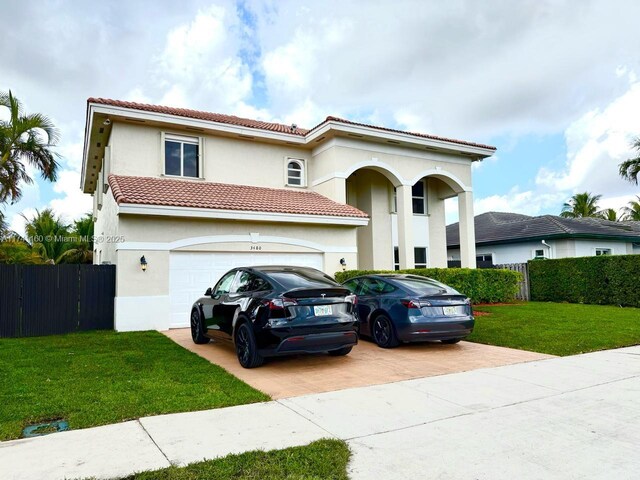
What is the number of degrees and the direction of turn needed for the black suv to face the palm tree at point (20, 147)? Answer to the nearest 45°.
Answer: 0° — it already faces it

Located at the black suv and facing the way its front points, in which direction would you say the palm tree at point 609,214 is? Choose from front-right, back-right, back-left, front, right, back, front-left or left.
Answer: right

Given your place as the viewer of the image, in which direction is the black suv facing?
facing away from the viewer and to the left of the viewer

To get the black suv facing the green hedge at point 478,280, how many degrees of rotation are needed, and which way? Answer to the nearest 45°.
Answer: approximately 90° to its right

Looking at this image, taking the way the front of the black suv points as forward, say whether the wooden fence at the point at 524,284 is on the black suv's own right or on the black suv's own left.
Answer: on the black suv's own right

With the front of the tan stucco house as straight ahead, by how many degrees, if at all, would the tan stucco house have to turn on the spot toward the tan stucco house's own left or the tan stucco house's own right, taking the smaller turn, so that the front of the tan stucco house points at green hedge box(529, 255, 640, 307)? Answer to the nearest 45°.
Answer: approximately 45° to the tan stucco house's own left

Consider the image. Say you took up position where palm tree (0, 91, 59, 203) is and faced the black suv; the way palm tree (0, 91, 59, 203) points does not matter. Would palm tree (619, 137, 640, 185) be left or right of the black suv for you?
left

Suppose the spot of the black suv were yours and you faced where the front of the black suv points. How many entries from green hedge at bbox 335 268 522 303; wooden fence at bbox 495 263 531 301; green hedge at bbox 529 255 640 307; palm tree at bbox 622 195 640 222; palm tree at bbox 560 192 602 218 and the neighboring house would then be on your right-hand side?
6

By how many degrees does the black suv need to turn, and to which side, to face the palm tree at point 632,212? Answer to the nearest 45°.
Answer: approximately 90° to its right

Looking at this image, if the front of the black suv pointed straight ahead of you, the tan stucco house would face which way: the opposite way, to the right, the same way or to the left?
the opposite way

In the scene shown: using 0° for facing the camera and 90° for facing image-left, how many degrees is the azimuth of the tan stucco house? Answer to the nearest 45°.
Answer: approximately 315°

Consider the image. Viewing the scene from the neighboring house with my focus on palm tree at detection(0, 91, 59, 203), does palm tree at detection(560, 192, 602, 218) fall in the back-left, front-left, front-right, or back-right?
back-right

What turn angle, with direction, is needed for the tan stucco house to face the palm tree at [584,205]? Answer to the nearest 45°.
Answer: approximately 90° to its left

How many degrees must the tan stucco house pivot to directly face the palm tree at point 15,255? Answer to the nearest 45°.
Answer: approximately 135° to its right

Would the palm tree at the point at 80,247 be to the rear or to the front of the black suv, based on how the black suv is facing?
to the front
